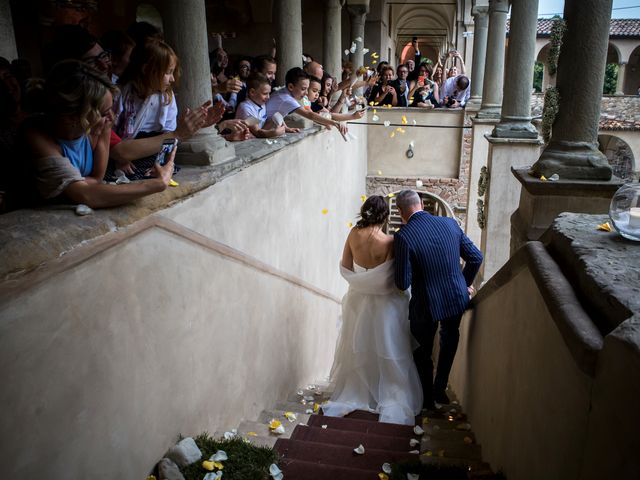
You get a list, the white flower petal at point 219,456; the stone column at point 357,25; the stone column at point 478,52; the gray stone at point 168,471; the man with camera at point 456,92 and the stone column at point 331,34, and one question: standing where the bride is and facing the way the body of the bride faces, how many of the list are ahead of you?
4

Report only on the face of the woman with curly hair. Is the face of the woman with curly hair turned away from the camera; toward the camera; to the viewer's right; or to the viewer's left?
to the viewer's right

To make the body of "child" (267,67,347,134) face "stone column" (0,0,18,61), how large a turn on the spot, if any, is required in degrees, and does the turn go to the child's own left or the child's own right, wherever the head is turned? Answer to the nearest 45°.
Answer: approximately 135° to the child's own right

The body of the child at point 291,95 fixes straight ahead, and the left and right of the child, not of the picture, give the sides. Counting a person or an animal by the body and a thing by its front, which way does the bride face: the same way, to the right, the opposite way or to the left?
to the left

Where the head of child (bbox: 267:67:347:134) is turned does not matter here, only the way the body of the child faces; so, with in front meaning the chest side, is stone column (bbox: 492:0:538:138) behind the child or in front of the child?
in front

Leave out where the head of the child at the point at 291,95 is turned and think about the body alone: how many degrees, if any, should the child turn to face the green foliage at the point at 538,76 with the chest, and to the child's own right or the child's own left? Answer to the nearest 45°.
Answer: approximately 45° to the child's own left

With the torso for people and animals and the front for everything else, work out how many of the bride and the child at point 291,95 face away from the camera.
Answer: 1

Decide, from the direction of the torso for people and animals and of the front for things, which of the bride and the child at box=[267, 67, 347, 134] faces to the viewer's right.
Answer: the child

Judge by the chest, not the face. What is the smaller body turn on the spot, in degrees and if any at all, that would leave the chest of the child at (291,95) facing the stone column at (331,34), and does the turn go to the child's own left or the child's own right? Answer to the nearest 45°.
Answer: approximately 90° to the child's own left

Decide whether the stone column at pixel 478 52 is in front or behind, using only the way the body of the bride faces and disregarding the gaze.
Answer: in front

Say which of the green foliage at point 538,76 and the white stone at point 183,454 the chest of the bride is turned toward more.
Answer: the green foliage

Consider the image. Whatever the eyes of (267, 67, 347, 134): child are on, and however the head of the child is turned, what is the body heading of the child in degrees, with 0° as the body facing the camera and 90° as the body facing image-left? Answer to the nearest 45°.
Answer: approximately 270°

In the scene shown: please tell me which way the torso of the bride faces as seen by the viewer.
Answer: away from the camera

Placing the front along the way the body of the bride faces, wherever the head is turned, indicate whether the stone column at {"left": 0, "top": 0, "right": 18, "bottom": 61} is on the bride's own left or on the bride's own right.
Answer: on the bride's own left
